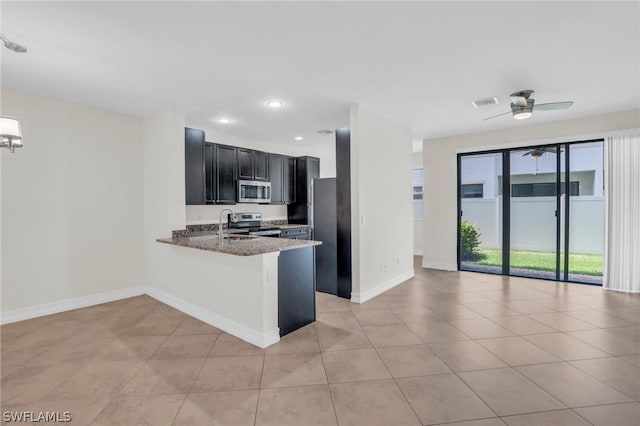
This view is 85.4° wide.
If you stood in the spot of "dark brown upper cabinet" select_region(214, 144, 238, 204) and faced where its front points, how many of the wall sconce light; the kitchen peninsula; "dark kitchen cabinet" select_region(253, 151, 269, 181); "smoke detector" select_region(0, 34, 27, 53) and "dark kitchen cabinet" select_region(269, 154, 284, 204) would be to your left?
2

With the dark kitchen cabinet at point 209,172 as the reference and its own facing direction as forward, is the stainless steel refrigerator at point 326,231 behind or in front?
in front

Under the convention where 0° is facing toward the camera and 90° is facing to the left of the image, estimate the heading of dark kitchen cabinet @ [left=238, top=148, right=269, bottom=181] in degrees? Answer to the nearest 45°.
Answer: approximately 315°

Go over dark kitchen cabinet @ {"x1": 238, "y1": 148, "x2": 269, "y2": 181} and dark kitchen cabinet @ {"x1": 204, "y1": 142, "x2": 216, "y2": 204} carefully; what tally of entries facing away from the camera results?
0

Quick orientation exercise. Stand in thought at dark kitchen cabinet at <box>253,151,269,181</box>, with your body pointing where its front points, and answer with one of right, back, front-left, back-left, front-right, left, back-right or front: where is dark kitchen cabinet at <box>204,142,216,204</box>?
right

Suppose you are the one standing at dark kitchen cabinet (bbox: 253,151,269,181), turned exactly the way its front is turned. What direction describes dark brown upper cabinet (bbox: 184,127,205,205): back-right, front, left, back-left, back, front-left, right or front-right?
right

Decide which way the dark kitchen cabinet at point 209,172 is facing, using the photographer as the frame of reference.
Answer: facing the viewer and to the right of the viewer

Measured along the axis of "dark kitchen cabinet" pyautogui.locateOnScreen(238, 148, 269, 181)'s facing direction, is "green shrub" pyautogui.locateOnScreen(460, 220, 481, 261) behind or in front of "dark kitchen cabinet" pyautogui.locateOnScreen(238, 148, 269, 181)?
in front

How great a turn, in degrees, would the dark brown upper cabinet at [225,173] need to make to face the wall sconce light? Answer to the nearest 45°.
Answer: approximately 90° to its right

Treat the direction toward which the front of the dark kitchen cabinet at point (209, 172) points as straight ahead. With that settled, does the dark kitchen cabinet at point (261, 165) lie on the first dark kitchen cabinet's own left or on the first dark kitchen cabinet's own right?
on the first dark kitchen cabinet's own left

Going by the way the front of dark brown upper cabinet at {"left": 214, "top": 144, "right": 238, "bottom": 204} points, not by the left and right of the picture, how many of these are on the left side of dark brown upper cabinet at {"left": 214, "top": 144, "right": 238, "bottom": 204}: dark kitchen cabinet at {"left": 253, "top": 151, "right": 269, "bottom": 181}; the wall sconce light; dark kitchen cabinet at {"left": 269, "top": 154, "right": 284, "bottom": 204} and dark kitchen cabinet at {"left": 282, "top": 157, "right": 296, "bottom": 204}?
3
